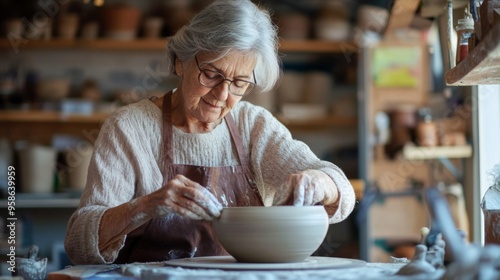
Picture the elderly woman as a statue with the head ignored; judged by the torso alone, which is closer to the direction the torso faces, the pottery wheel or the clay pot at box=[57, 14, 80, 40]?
the pottery wheel

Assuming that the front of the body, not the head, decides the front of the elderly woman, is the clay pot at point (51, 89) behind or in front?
behind

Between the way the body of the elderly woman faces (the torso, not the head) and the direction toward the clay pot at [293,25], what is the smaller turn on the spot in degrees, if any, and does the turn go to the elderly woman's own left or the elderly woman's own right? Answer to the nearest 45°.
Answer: approximately 135° to the elderly woman's own left

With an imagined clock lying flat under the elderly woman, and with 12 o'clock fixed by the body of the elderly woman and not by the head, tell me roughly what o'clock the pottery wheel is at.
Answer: The pottery wheel is roughly at 1 o'clock from the elderly woman.

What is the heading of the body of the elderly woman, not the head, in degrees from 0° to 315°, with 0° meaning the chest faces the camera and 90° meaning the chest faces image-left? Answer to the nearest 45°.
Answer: approximately 315°

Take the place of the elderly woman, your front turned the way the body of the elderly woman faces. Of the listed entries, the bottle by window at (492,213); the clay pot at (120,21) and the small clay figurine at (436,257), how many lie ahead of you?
2

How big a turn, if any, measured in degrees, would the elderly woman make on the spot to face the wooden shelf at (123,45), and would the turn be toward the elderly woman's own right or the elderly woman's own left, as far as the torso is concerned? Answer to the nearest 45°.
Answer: approximately 135° to the elderly woman's own left
